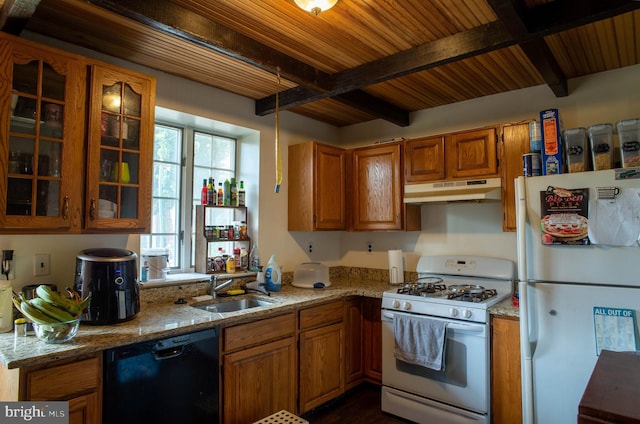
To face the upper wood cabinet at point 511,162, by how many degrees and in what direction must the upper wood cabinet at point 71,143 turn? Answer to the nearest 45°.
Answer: approximately 45° to its left

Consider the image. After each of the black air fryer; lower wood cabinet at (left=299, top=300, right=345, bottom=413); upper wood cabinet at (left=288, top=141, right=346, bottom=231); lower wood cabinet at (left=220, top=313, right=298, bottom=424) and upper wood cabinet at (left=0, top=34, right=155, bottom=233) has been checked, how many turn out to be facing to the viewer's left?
0

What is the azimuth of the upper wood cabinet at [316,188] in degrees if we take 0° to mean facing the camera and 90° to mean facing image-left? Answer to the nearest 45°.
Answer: approximately 315°

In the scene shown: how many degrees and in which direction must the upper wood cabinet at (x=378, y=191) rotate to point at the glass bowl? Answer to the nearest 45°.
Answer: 0° — it already faces it

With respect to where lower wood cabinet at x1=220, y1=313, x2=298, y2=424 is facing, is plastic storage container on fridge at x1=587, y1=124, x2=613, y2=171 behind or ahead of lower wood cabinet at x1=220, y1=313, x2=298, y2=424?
ahead

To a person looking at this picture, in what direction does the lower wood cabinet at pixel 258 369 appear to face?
facing the viewer and to the right of the viewer

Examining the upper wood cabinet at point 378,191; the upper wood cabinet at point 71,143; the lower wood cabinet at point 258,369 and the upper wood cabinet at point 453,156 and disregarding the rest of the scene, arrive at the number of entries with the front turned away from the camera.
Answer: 0

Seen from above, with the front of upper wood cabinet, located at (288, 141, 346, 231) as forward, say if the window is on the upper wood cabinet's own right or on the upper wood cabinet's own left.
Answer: on the upper wood cabinet's own right

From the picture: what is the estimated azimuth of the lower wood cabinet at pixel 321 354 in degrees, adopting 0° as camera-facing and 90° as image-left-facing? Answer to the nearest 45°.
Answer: approximately 315°

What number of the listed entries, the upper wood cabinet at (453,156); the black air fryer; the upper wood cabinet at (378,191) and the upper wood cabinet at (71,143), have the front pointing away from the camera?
0

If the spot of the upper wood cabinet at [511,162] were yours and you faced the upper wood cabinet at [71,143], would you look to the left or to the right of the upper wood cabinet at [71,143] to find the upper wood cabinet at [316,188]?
right

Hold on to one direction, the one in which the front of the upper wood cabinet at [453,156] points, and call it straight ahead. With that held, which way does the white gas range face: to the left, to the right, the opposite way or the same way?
the same way

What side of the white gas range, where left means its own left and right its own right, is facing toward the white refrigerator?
left

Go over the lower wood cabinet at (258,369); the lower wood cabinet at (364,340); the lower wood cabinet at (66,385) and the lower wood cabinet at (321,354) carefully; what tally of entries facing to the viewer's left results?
0

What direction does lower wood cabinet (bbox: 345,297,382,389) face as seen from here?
toward the camera

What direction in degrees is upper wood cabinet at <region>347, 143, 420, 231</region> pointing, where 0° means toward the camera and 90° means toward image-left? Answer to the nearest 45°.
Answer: approximately 45°
